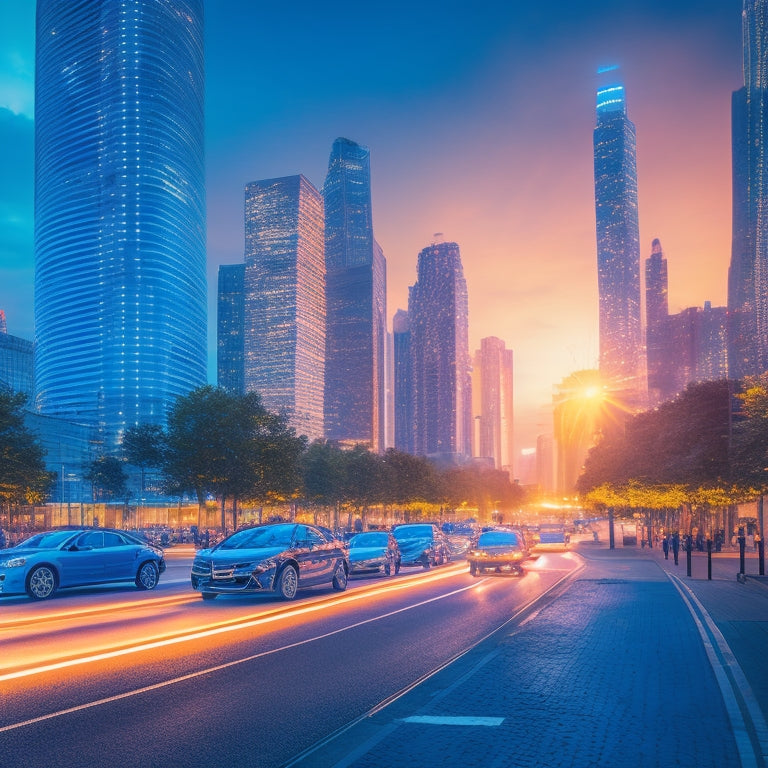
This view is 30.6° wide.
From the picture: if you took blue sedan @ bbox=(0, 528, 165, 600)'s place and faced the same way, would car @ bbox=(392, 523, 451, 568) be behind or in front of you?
behind

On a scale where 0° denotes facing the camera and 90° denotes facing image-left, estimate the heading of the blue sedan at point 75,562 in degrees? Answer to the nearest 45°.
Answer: approximately 45°

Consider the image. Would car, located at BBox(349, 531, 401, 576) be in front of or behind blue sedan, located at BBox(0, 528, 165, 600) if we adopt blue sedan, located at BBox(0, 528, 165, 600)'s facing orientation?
behind

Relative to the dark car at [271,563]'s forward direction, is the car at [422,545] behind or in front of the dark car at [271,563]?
behind

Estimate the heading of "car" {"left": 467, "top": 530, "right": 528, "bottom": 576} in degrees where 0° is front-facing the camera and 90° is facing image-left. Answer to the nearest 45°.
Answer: approximately 0°

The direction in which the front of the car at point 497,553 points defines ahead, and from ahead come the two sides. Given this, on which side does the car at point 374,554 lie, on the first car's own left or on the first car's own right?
on the first car's own right

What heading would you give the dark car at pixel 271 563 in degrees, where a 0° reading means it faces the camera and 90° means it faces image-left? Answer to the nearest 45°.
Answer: approximately 45°
